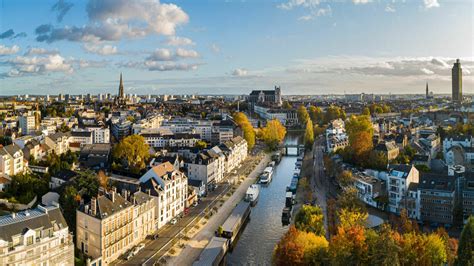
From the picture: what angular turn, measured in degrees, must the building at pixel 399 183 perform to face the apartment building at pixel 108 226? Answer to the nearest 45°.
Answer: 0° — it already faces it

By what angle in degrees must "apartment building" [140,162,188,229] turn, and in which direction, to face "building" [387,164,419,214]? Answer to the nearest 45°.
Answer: approximately 45° to its left

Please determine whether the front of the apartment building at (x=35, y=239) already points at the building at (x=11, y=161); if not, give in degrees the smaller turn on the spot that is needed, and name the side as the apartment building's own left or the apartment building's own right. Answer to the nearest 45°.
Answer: approximately 135° to the apartment building's own left

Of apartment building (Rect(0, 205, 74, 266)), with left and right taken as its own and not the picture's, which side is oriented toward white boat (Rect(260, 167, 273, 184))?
left

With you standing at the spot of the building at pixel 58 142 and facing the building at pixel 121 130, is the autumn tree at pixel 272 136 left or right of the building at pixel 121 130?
right
